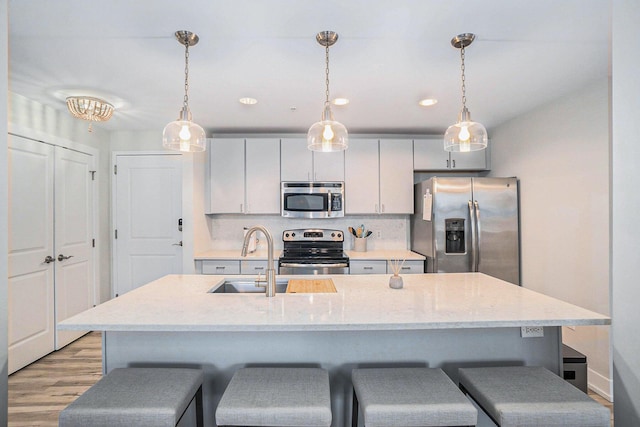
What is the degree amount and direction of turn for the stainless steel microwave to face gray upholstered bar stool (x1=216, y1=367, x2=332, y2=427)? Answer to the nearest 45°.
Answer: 0° — it already faces it

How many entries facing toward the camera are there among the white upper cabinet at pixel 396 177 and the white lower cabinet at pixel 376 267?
2

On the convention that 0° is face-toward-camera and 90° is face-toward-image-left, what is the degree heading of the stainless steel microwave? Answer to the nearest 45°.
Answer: approximately 0°

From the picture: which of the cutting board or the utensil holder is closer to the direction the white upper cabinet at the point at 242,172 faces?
the cutting board

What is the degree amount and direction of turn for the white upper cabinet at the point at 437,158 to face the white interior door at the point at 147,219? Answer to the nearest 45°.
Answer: approximately 90° to its right

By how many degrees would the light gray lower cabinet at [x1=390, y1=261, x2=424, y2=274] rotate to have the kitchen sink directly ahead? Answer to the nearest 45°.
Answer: approximately 45° to its right

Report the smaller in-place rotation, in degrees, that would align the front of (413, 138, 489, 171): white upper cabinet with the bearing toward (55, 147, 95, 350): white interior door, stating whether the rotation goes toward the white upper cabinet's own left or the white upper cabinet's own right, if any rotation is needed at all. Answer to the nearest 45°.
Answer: approximately 45° to the white upper cabinet's own right
